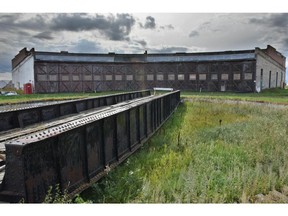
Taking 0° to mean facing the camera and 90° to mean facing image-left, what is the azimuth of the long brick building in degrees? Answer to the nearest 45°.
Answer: approximately 0°

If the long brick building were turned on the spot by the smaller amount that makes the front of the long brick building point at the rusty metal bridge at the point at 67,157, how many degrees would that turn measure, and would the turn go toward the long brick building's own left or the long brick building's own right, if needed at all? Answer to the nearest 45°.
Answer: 0° — it already faces it
